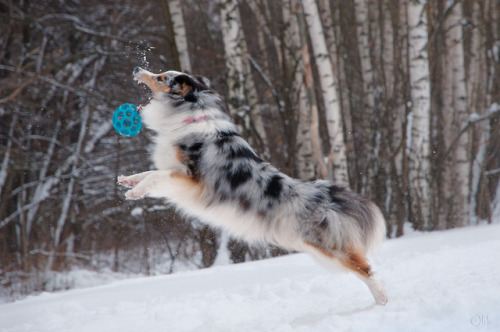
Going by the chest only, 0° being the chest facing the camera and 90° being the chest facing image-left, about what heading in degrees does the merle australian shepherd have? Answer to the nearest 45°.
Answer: approximately 90°

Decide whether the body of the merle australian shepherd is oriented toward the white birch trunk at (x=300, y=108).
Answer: no

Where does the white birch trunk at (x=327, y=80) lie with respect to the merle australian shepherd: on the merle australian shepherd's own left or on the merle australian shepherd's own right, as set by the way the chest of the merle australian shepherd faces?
on the merle australian shepherd's own right

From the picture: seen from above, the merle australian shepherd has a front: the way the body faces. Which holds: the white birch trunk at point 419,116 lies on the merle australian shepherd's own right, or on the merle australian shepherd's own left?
on the merle australian shepherd's own right

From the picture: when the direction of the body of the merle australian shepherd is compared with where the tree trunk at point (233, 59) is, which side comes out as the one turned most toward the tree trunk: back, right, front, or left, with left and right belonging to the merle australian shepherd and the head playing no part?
right

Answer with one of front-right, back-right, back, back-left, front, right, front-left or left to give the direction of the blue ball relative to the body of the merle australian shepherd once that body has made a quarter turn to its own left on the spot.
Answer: back-right

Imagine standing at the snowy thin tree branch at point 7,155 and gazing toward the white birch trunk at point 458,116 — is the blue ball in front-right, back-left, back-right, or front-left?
front-right

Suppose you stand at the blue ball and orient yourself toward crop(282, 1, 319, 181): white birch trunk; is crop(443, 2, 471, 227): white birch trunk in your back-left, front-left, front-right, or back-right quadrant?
front-right

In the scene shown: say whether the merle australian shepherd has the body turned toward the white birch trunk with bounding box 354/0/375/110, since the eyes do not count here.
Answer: no
